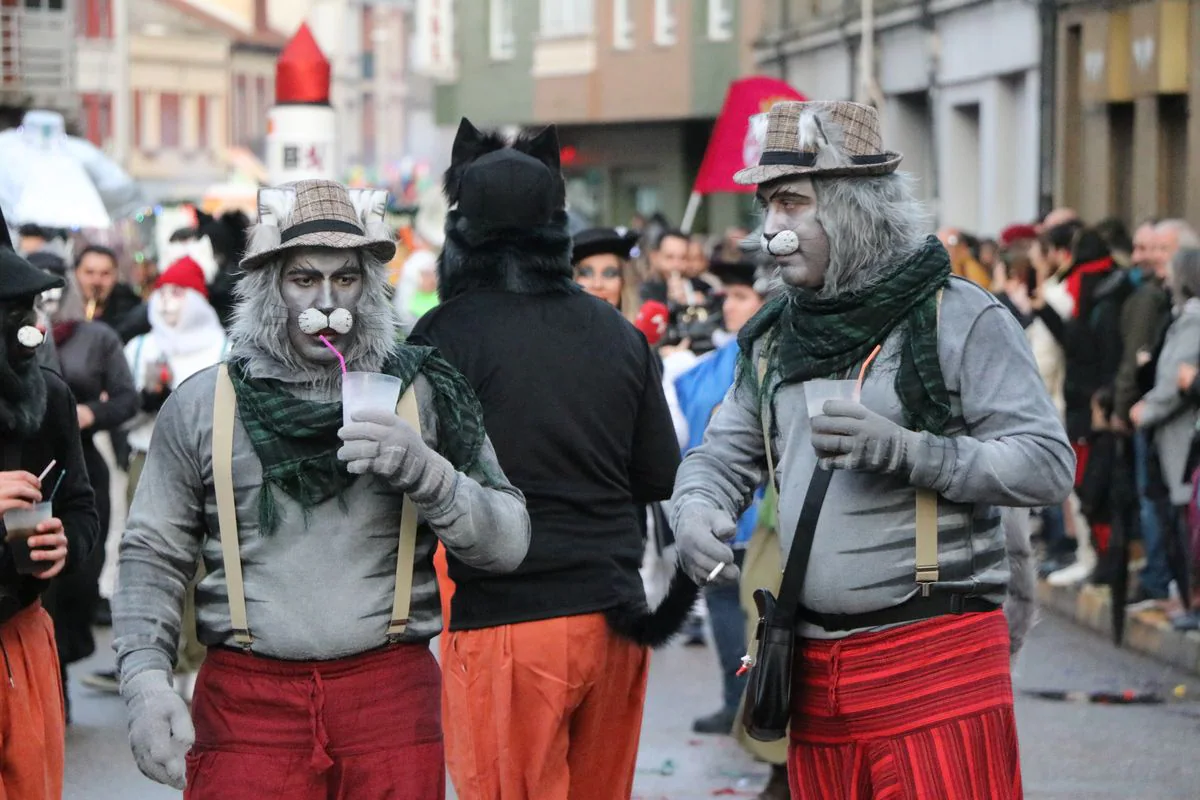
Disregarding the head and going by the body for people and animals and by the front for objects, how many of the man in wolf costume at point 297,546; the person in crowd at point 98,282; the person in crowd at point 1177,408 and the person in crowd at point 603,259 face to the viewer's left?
1

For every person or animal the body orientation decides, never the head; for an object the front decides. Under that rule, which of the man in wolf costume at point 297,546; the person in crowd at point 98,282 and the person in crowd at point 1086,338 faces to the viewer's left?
the person in crowd at point 1086,338

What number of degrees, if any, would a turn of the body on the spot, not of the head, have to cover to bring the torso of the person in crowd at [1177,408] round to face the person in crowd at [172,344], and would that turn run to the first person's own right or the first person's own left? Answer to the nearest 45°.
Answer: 0° — they already face them

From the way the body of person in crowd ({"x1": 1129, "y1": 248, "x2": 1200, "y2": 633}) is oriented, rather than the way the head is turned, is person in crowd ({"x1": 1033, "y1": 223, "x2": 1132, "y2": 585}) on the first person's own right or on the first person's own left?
on the first person's own right

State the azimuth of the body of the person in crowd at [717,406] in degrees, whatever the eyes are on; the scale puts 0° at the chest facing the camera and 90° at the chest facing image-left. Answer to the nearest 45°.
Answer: approximately 45°

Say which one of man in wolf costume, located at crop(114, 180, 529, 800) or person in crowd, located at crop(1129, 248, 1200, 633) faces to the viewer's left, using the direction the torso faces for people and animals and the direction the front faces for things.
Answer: the person in crowd

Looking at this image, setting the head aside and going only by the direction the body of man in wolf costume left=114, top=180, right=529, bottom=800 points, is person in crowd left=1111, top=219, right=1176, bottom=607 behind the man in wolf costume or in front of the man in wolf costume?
behind

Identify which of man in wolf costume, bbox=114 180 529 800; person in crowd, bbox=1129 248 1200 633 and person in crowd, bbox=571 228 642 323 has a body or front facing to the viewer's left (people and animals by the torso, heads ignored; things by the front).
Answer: person in crowd, bbox=1129 248 1200 633

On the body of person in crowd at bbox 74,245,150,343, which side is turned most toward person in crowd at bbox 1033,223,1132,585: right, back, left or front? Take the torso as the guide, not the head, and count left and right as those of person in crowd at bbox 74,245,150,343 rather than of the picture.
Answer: left

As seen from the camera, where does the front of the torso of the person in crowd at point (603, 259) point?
toward the camera

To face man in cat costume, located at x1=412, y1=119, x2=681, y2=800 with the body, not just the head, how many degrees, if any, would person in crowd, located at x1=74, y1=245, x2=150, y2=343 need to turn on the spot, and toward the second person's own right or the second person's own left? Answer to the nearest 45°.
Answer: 0° — they already face them

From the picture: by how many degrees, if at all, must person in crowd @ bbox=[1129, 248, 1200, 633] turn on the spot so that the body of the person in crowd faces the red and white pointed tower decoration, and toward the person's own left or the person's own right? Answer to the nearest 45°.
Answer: approximately 45° to the person's own right

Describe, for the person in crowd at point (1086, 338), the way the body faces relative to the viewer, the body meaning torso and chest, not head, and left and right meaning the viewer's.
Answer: facing to the left of the viewer
